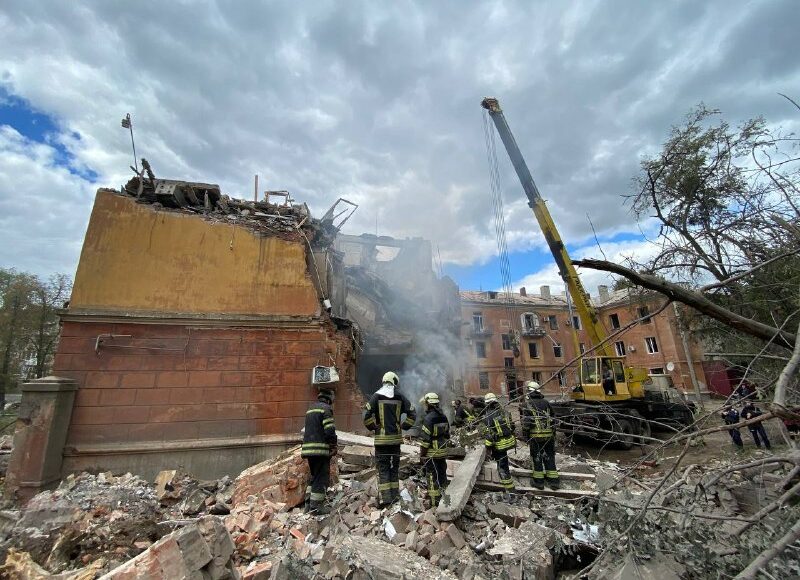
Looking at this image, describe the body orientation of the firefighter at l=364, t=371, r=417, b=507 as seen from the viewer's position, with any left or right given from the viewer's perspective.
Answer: facing away from the viewer

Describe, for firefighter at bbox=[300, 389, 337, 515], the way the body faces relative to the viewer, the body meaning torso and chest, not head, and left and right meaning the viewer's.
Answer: facing away from the viewer and to the right of the viewer

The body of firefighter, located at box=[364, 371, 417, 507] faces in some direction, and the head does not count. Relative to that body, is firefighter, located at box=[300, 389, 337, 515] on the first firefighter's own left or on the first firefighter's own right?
on the first firefighter's own left

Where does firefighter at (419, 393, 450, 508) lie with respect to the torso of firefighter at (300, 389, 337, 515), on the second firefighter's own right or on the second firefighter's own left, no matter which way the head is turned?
on the second firefighter's own right

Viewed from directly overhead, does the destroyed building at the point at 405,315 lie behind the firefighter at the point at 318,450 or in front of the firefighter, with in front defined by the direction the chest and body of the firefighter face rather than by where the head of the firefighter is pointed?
in front

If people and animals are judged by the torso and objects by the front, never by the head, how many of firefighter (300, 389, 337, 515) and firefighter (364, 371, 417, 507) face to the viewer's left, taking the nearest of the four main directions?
0

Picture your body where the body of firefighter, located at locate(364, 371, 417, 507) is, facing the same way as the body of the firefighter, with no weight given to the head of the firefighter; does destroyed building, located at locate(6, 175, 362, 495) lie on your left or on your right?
on your left

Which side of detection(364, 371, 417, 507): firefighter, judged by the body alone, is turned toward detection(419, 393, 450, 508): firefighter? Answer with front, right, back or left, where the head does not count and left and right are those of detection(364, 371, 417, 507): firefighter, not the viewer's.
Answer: right

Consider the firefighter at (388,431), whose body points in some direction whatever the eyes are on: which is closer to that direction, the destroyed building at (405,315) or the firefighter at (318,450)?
the destroyed building

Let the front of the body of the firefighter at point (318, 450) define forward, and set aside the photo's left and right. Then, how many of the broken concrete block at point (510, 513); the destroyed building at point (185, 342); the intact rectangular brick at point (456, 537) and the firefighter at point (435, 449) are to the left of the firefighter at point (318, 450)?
1

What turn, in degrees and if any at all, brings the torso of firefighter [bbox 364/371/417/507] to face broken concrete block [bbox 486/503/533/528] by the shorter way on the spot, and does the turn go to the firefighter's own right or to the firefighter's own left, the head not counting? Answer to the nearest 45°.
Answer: approximately 135° to the firefighter's own right

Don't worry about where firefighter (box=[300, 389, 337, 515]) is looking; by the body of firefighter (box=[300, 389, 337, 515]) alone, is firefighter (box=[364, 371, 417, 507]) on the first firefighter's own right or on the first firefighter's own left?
on the first firefighter's own right
